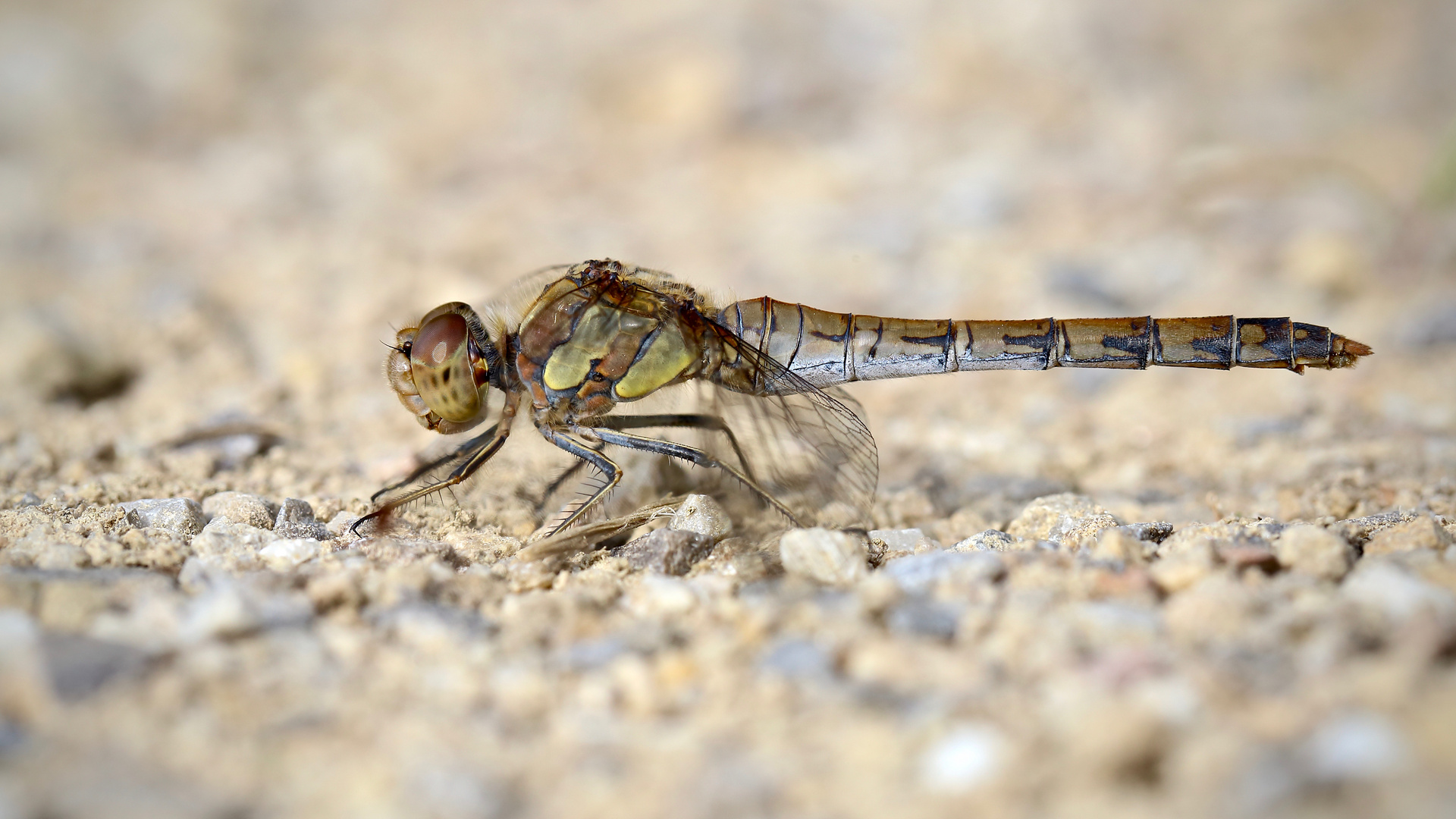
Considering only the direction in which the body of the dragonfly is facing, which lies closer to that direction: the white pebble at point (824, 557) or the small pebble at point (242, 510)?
the small pebble

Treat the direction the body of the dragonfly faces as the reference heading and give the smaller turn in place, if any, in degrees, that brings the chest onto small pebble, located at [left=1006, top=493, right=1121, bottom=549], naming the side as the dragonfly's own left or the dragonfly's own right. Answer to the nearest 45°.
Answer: approximately 180°

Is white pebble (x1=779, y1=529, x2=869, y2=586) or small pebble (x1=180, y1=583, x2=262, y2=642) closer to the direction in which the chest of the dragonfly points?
the small pebble

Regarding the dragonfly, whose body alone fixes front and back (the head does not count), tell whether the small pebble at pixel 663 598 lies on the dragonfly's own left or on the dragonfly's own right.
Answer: on the dragonfly's own left

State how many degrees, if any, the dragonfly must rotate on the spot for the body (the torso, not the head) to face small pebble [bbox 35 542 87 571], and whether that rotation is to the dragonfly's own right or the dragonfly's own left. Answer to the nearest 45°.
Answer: approximately 45° to the dragonfly's own left

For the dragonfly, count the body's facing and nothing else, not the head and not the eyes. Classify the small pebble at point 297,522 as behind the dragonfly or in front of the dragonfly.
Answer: in front

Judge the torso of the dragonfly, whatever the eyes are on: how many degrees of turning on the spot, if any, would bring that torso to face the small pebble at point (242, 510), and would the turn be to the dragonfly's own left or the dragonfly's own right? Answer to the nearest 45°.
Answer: approximately 45° to the dragonfly's own left

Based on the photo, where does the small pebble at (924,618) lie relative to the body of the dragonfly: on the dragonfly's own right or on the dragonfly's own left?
on the dragonfly's own left

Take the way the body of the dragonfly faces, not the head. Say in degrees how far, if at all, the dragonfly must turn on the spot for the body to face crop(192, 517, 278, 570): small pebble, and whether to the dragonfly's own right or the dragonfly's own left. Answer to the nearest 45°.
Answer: approximately 45° to the dragonfly's own left

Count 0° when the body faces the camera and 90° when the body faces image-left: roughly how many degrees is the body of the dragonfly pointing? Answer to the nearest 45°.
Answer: approximately 90°

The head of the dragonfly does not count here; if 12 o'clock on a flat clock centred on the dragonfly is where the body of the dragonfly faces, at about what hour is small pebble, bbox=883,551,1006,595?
The small pebble is roughly at 8 o'clock from the dragonfly.
